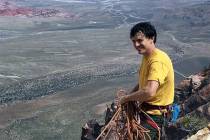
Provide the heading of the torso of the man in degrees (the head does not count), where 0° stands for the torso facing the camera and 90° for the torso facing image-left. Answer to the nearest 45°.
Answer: approximately 90°
